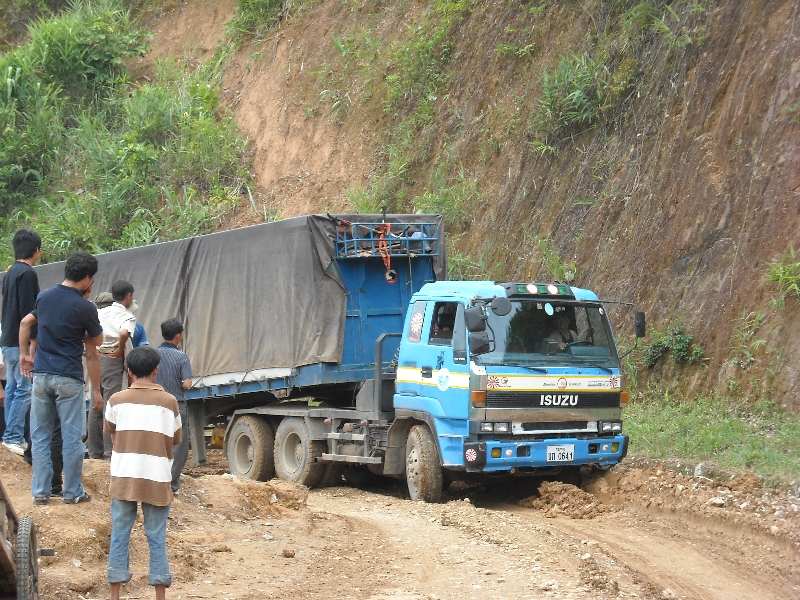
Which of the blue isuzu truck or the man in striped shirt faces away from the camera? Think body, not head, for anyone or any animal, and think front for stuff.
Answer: the man in striped shirt

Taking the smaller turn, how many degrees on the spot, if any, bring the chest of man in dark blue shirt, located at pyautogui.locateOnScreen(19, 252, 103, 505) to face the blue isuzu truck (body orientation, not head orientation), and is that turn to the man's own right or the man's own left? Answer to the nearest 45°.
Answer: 0° — they already face it

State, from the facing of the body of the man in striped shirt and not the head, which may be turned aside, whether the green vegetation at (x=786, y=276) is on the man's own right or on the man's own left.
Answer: on the man's own right

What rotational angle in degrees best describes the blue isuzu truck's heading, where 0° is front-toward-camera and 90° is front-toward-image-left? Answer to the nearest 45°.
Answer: approximately 315°

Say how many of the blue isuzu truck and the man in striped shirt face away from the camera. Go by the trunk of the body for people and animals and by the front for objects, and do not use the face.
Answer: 1

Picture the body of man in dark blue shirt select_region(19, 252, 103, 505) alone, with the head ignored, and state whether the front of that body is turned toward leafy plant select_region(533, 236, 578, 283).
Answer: yes

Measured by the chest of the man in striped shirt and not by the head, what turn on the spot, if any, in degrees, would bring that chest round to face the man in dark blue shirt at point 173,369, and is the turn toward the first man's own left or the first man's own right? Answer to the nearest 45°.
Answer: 0° — they already face them

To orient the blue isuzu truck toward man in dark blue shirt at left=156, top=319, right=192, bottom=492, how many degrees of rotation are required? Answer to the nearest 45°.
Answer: approximately 90° to its right

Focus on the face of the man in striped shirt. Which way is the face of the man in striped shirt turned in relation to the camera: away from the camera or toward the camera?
away from the camera

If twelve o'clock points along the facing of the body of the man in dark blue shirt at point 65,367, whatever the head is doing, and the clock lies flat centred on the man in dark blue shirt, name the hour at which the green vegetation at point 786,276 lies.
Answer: The green vegetation is roughly at 1 o'clock from the man in dark blue shirt.

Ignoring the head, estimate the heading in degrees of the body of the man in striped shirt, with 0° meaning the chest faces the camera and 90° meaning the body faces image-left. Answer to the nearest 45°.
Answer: approximately 180°

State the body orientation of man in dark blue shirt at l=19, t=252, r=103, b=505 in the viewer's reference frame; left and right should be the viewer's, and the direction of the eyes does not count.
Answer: facing away from the viewer and to the right of the viewer
